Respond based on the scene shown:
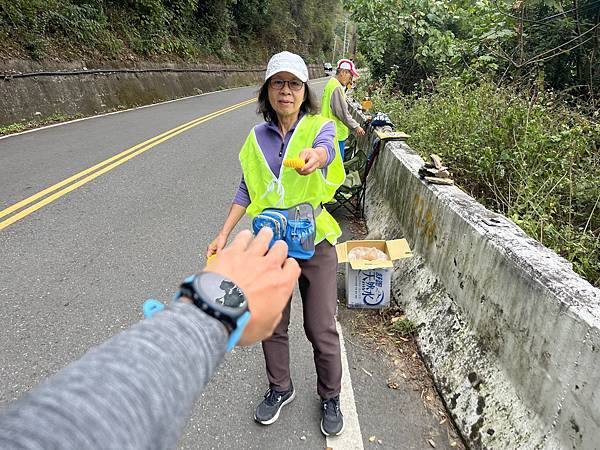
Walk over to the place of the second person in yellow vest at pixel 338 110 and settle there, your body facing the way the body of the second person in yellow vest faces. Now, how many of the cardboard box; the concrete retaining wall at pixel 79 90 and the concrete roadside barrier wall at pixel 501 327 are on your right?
2

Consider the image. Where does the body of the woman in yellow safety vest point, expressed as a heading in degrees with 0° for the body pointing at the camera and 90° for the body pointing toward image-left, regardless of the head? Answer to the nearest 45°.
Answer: approximately 0°

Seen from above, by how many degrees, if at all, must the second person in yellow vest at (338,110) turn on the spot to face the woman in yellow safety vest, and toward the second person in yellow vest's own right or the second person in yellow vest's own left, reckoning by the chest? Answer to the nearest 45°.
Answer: approximately 90° to the second person in yellow vest's own right

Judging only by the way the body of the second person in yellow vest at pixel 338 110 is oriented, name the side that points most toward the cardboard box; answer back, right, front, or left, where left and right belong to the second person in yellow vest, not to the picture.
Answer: right

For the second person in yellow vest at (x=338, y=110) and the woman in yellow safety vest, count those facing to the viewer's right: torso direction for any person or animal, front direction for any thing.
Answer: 1

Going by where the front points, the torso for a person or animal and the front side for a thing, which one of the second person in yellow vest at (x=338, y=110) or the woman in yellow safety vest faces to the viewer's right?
the second person in yellow vest

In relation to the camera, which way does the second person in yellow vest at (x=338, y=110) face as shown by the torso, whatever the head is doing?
to the viewer's right

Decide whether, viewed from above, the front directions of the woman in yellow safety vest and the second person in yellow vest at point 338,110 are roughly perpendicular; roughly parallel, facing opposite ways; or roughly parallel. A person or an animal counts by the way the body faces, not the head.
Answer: roughly perpendicular
